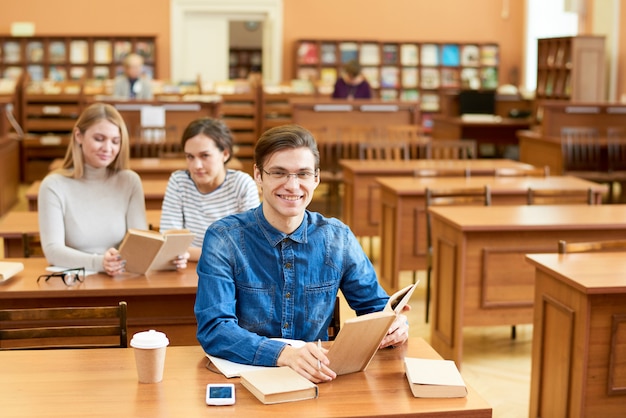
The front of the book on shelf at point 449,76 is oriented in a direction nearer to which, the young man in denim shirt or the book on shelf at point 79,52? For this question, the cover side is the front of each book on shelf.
the young man in denim shirt

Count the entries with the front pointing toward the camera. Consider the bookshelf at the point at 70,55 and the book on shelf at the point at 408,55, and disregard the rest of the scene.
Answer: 2

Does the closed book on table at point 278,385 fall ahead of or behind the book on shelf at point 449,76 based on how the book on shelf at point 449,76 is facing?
ahead

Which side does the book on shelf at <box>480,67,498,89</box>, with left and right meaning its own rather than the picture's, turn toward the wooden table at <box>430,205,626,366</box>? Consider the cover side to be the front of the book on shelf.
front

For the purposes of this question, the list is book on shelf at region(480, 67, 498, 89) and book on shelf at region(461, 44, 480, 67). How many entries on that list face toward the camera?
2

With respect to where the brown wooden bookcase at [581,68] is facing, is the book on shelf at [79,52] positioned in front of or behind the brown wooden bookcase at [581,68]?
in front

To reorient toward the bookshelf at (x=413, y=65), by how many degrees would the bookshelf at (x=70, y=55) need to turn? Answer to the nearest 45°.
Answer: approximately 90° to its left

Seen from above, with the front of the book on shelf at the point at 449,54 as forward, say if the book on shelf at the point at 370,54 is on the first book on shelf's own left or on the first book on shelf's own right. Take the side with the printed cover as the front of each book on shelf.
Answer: on the first book on shelf's own right

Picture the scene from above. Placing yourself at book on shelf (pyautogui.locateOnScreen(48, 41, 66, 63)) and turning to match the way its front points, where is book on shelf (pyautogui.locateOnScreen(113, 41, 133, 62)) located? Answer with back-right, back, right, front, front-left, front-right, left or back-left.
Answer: left

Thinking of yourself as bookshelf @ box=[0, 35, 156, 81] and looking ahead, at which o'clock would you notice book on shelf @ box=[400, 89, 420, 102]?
The book on shelf is roughly at 9 o'clock from the bookshelf.

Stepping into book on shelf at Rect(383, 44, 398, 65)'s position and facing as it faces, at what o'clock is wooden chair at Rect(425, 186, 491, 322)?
The wooden chair is roughly at 12 o'clock from the book on shelf.

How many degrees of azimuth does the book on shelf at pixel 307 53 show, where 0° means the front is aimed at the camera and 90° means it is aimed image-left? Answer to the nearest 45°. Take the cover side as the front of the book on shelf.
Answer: approximately 0°

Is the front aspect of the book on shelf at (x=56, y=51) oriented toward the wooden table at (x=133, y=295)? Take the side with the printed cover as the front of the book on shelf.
yes

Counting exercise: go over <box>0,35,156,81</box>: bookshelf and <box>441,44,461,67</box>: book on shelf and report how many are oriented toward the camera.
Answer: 2

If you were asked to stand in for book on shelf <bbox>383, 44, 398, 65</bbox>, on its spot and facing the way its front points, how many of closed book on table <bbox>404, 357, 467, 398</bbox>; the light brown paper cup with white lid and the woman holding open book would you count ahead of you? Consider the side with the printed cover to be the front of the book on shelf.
3

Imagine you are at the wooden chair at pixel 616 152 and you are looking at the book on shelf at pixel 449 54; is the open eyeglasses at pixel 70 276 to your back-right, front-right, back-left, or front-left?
back-left
